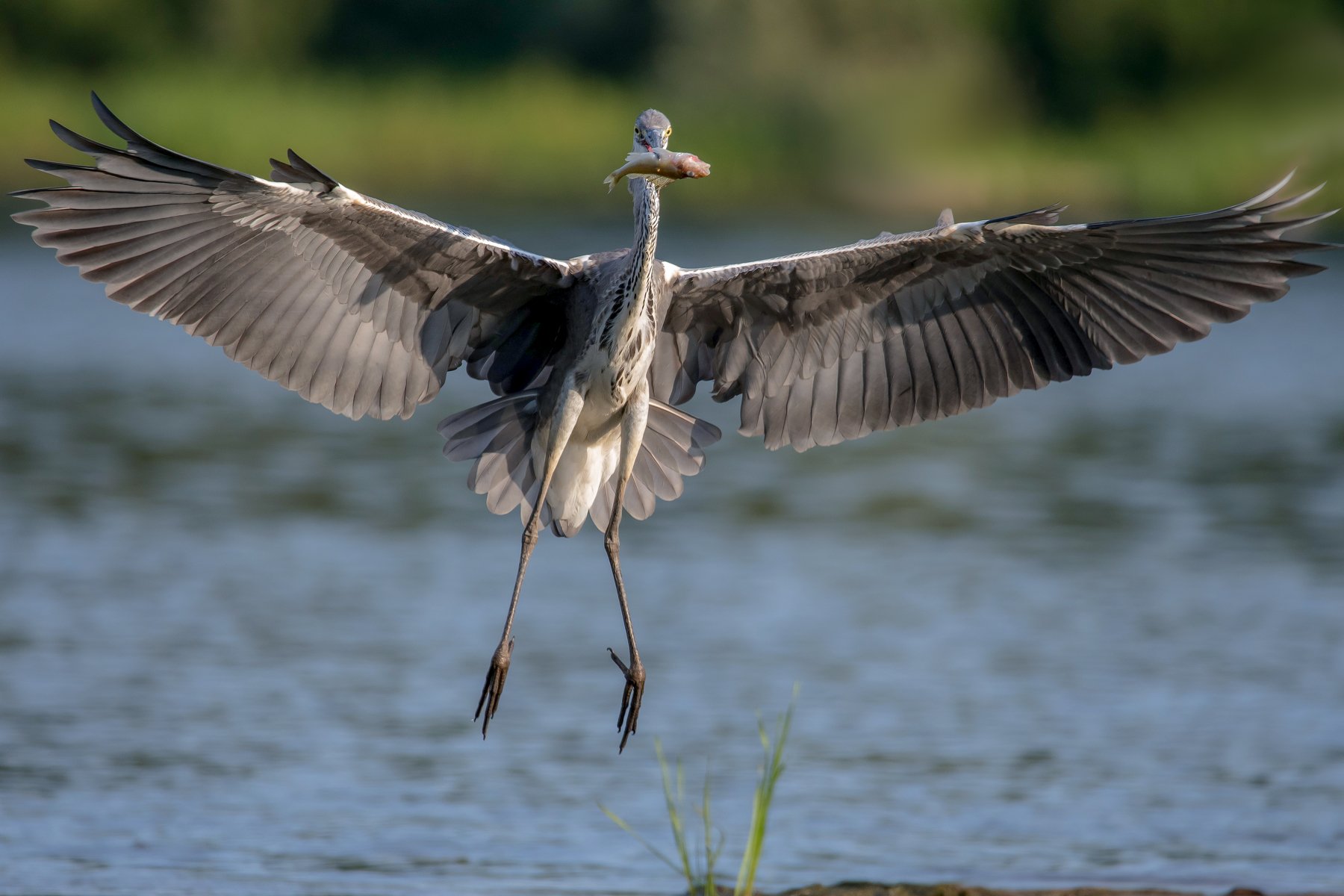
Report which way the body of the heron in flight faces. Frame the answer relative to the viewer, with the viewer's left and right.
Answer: facing the viewer
